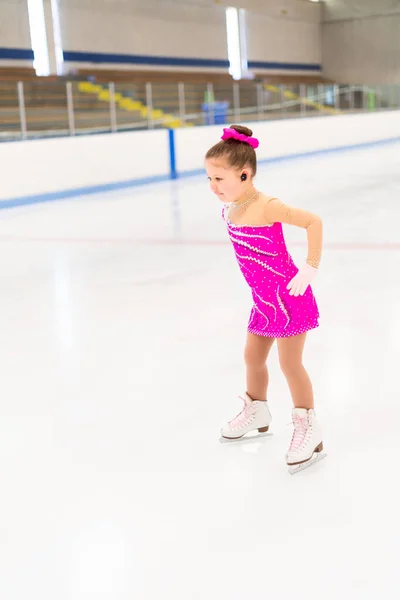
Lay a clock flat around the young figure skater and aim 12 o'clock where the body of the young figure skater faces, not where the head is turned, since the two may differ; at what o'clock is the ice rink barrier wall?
The ice rink barrier wall is roughly at 4 o'clock from the young figure skater.

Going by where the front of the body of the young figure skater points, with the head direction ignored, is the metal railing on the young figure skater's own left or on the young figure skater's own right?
on the young figure skater's own right

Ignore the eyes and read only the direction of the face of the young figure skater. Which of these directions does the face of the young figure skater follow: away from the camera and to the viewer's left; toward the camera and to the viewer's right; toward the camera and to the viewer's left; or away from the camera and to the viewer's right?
toward the camera and to the viewer's left

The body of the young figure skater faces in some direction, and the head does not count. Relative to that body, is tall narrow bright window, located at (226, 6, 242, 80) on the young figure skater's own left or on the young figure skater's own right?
on the young figure skater's own right

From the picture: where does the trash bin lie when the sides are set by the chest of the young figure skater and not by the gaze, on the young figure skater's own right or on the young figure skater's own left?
on the young figure skater's own right

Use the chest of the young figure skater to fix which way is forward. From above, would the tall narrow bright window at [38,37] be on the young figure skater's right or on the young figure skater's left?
on the young figure skater's right

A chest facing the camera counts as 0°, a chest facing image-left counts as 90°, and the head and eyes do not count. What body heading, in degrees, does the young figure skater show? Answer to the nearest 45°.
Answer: approximately 45°
